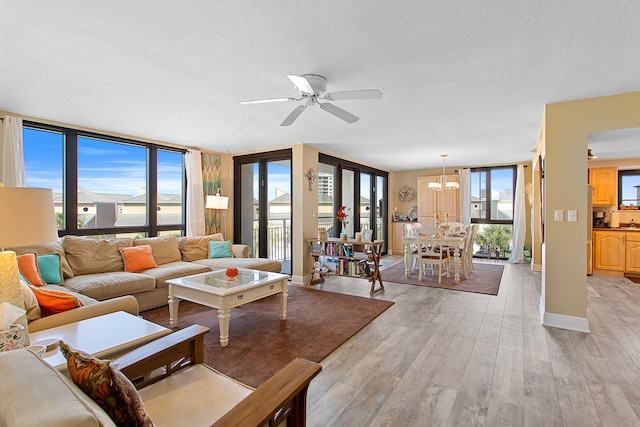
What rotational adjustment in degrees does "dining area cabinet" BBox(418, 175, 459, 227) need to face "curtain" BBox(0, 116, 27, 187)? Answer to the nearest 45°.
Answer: approximately 45° to its right

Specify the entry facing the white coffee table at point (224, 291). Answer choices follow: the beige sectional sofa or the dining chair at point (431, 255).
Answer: the beige sectional sofa

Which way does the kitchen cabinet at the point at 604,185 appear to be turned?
toward the camera

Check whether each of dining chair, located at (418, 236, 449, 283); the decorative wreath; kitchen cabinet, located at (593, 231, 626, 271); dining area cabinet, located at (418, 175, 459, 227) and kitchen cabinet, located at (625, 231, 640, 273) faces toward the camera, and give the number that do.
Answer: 4

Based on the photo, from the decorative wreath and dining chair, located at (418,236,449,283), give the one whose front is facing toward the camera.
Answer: the decorative wreath

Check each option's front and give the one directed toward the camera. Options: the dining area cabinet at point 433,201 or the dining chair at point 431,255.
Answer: the dining area cabinet

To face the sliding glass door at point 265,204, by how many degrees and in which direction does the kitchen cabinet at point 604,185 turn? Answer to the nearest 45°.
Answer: approximately 45° to its right

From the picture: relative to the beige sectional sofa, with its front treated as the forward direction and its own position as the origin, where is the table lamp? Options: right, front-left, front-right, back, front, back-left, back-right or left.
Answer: front-right

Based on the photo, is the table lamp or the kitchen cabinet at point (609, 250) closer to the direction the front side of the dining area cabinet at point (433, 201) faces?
the table lamp

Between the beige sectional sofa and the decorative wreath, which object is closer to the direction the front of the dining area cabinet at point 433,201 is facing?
the beige sectional sofa

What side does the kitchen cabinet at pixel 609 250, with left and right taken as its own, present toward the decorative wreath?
right

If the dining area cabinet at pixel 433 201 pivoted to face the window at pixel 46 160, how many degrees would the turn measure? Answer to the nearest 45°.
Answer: approximately 45° to its right

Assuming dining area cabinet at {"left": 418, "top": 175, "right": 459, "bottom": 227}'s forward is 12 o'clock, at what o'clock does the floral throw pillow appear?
The floral throw pillow is roughly at 12 o'clock from the dining area cabinet.

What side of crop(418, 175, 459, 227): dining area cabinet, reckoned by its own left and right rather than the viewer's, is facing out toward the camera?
front

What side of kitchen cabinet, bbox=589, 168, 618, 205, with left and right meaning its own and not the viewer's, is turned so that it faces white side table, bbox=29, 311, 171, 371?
front

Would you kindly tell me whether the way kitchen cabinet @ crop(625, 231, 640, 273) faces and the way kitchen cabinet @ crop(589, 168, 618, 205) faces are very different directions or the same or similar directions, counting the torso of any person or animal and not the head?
same or similar directions

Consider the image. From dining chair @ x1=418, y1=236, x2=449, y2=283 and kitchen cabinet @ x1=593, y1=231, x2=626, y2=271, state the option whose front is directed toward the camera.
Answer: the kitchen cabinet

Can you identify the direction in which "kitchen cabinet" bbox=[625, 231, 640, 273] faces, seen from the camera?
facing the viewer

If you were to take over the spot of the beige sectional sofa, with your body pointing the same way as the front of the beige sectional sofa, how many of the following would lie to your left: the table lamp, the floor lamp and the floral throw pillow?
1
